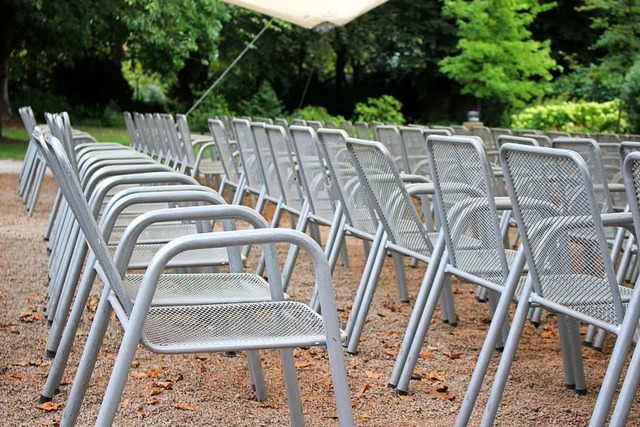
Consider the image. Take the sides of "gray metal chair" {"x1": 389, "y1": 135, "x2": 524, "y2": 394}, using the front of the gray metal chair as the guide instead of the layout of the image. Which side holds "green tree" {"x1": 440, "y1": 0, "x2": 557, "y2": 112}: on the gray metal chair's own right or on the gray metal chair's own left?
on the gray metal chair's own left

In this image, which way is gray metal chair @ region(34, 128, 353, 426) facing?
to the viewer's right

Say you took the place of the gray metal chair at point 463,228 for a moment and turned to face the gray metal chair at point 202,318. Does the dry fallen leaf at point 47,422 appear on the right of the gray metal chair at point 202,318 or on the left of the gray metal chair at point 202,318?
right

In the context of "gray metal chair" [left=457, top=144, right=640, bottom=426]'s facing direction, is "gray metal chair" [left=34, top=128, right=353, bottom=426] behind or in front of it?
behind

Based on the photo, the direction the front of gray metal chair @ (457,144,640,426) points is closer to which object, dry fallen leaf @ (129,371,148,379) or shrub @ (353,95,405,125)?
the shrub

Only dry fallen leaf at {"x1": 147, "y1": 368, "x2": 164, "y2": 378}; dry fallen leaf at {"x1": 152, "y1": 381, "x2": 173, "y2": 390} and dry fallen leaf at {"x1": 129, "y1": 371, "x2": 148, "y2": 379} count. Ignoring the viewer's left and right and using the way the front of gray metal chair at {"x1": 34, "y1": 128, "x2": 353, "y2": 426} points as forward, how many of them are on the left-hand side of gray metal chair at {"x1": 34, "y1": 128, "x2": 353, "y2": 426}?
3

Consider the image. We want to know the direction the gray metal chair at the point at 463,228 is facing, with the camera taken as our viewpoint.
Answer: facing away from the viewer and to the right of the viewer

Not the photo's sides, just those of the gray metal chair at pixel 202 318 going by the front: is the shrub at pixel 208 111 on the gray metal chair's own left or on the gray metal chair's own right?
on the gray metal chair's own left

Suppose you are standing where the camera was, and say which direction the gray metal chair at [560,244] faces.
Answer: facing away from the viewer and to the right of the viewer
